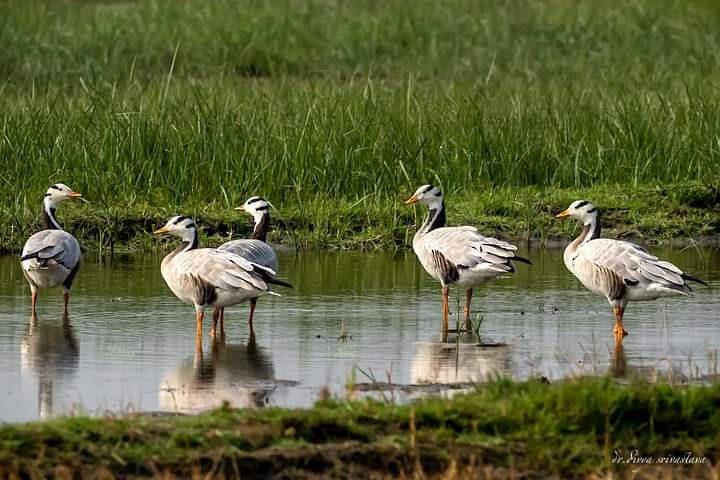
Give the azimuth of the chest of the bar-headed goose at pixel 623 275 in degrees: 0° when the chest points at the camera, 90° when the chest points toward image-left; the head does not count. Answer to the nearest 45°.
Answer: approximately 90°

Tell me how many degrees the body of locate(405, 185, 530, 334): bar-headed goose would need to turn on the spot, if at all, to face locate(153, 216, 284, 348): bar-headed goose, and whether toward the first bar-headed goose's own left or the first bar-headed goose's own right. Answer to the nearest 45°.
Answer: approximately 45° to the first bar-headed goose's own left

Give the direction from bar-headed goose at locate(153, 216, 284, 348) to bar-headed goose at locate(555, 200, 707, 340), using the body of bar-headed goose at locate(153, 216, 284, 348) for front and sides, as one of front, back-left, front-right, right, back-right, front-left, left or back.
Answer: back

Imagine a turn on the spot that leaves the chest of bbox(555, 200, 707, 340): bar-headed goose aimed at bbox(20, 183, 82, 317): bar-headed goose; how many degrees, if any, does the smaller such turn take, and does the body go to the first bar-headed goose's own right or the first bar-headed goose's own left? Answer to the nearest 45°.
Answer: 0° — it already faces it

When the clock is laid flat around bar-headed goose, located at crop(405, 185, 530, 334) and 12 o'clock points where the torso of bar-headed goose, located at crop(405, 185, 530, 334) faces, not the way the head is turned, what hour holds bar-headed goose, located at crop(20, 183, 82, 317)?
bar-headed goose, located at crop(20, 183, 82, 317) is roughly at 12 o'clock from bar-headed goose, located at crop(405, 185, 530, 334).

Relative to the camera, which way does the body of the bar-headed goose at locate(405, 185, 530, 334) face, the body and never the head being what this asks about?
to the viewer's left

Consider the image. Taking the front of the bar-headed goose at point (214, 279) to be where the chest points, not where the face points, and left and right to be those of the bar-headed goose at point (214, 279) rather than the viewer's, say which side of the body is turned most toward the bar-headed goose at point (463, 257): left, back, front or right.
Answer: back

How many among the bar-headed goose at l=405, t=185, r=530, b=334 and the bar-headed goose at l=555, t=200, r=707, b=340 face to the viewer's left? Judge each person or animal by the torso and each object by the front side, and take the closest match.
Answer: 2

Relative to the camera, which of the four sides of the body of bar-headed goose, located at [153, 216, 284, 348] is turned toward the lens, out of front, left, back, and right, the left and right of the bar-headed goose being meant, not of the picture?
left

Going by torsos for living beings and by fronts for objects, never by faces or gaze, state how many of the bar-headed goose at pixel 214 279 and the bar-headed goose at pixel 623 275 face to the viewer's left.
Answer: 2
